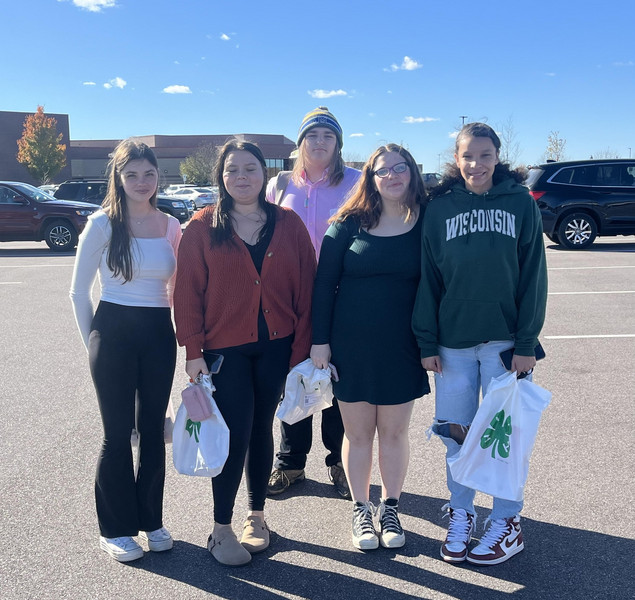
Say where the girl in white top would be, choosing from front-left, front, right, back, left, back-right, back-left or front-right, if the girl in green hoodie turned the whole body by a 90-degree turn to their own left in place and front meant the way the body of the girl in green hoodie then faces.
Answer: back

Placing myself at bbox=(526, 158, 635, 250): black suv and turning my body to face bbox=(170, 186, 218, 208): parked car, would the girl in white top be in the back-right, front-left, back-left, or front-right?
back-left

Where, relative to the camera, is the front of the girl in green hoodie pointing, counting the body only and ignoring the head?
toward the camera

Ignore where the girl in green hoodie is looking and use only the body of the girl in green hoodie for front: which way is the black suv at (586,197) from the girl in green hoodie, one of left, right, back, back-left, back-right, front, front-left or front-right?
back

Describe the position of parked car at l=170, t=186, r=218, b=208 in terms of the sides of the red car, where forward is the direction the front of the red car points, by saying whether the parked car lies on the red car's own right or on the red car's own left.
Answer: on the red car's own left

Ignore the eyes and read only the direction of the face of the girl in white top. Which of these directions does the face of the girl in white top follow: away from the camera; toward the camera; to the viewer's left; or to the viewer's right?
toward the camera

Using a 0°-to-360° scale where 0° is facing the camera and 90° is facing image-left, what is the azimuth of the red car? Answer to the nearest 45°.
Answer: approximately 270°

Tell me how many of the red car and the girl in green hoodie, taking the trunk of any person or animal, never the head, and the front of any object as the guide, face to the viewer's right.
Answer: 1
